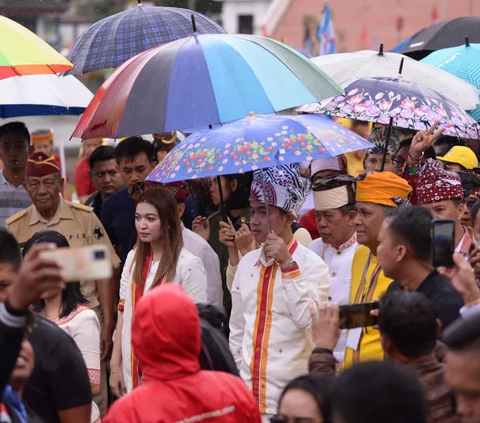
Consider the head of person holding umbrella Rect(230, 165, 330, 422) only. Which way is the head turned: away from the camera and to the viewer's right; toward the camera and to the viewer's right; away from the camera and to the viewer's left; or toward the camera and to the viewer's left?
toward the camera and to the viewer's left

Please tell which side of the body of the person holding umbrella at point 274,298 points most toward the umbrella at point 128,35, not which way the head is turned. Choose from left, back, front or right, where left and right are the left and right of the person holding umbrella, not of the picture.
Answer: right

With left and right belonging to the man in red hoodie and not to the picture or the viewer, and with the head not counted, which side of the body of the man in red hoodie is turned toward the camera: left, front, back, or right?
back

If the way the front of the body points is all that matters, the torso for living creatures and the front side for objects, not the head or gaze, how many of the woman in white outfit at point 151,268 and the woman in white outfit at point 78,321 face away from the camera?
0

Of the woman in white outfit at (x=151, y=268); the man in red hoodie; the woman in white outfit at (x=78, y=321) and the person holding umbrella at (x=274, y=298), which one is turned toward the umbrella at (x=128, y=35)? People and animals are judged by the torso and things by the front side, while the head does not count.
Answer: the man in red hoodie

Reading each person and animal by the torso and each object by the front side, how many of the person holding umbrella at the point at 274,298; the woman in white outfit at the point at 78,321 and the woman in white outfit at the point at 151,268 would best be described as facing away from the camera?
0

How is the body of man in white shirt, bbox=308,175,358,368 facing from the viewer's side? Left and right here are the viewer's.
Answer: facing the viewer and to the left of the viewer

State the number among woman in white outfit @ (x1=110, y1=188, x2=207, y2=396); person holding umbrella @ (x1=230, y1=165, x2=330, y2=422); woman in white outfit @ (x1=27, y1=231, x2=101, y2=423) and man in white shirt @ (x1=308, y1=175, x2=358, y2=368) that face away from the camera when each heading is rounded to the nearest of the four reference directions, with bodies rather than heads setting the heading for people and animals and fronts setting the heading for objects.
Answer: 0

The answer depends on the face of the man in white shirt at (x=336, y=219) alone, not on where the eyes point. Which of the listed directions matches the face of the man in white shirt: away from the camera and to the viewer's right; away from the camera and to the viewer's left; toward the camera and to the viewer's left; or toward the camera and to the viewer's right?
toward the camera and to the viewer's left

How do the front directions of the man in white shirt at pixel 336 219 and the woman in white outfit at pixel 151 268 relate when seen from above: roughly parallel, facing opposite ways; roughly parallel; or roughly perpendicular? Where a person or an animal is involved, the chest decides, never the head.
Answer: roughly parallel

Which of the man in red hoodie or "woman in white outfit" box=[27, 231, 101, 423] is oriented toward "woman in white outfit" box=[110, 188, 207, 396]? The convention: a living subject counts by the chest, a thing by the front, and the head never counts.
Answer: the man in red hoodie

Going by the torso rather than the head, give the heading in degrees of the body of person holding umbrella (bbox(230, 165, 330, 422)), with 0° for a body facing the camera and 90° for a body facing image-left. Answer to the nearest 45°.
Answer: approximately 45°

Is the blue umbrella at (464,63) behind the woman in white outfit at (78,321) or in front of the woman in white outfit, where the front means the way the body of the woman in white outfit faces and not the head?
behind

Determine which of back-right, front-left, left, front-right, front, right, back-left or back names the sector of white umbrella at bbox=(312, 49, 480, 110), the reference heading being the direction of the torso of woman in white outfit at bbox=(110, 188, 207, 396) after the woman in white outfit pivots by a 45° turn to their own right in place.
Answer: back-right

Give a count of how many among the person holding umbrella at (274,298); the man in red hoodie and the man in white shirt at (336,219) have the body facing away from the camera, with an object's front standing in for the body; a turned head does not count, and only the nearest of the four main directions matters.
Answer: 1

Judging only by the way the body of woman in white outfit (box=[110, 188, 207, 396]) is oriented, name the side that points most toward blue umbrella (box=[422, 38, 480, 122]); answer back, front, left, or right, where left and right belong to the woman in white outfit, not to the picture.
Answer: back

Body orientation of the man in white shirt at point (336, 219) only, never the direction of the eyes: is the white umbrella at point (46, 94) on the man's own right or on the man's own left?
on the man's own right

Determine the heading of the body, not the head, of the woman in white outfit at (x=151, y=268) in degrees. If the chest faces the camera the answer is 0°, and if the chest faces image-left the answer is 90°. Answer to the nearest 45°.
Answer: approximately 45°
